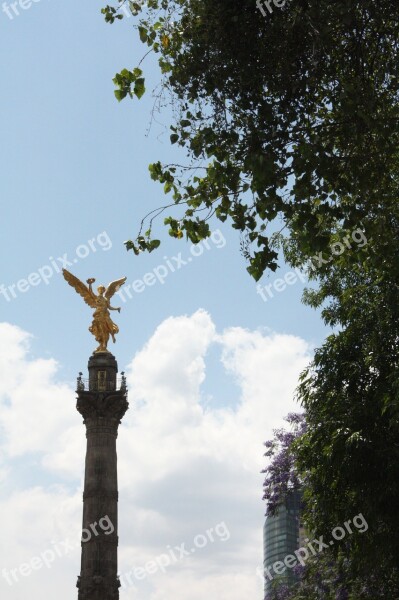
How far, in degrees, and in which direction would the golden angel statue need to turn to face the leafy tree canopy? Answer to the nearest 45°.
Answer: approximately 45° to its right
